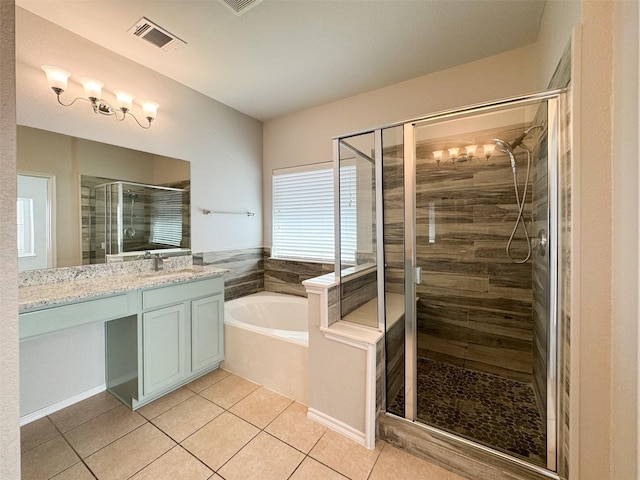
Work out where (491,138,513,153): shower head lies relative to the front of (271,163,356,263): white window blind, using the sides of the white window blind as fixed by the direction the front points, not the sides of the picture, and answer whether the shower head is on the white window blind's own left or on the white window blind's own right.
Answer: on the white window blind's own left

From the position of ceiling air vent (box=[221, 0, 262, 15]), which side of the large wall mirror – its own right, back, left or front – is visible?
front

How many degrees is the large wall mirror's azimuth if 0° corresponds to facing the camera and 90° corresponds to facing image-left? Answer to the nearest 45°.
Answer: approximately 315°

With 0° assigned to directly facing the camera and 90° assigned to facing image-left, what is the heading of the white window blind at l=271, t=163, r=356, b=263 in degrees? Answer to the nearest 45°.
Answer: approximately 45°

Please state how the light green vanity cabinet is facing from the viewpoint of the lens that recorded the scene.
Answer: facing the viewer and to the right of the viewer

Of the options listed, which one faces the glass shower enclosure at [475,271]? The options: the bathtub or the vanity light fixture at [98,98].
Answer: the vanity light fixture

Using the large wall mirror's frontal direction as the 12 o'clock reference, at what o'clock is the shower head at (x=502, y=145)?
The shower head is roughly at 12 o'clock from the large wall mirror.

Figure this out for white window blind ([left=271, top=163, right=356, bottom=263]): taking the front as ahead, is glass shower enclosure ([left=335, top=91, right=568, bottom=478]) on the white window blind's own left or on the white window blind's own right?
on the white window blind's own left
